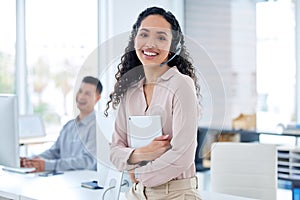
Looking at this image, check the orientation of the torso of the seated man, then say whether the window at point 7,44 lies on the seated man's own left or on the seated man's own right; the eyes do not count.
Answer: on the seated man's own right

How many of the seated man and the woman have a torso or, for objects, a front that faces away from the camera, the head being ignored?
0

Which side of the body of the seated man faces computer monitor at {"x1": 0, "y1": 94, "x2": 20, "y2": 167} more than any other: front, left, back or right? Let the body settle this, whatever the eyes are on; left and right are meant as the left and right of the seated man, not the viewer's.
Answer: front

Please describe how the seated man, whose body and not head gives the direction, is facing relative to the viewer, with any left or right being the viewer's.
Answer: facing the viewer and to the left of the viewer

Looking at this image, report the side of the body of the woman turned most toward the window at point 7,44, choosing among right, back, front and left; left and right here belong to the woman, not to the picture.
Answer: right

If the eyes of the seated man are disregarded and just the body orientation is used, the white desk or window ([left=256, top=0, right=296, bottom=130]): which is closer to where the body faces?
the white desk

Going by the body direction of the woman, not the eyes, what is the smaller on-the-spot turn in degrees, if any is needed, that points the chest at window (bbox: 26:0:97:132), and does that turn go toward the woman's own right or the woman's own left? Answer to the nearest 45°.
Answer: approximately 135° to the woman's own right

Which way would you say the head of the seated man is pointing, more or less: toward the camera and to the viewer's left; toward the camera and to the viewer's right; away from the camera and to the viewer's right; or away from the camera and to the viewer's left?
toward the camera and to the viewer's left

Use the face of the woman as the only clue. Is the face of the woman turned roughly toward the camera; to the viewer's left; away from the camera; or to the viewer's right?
toward the camera

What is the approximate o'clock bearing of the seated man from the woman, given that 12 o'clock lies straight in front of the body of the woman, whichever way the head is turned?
The seated man is roughly at 4 o'clock from the woman.

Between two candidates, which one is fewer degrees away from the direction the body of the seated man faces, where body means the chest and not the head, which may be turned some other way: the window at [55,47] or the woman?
the woman

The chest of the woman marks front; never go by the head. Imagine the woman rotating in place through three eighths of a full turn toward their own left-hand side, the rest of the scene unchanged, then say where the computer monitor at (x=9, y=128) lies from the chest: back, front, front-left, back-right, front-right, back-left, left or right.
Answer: back-left
